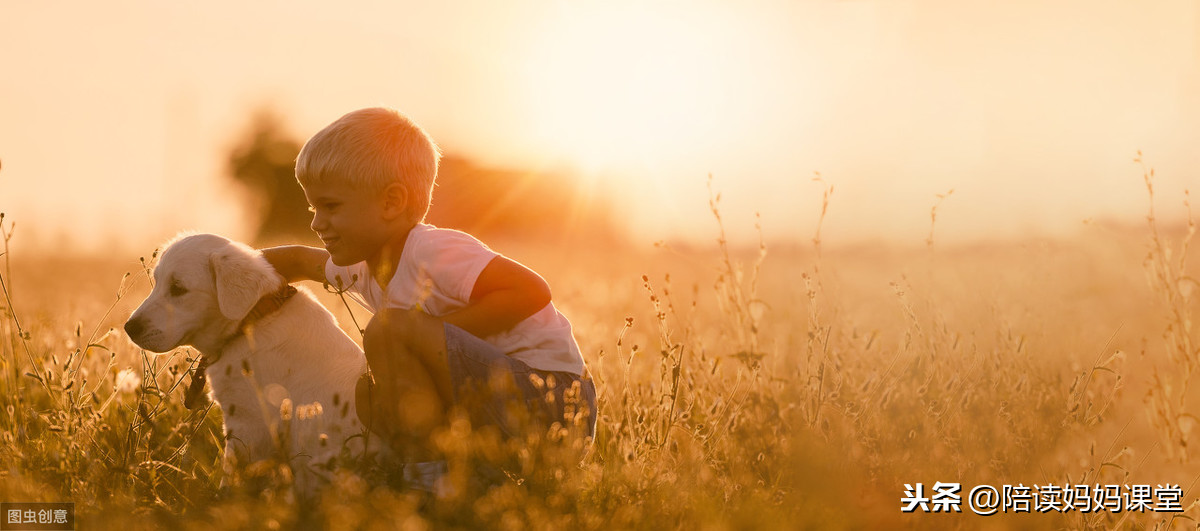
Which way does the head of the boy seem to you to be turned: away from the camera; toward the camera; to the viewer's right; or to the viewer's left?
to the viewer's left

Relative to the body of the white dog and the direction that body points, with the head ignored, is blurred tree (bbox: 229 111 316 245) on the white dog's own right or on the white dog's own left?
on the white dog's own right

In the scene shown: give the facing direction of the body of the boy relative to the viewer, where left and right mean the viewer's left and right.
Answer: facing to the left of the viewer

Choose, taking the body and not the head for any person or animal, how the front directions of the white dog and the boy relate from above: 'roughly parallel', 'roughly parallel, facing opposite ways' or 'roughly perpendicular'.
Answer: roughly parallel

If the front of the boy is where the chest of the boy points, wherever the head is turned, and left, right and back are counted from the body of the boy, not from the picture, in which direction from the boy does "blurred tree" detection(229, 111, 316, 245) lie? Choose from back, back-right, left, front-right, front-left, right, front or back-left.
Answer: right

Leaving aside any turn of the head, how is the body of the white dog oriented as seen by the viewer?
to the viewer's left
